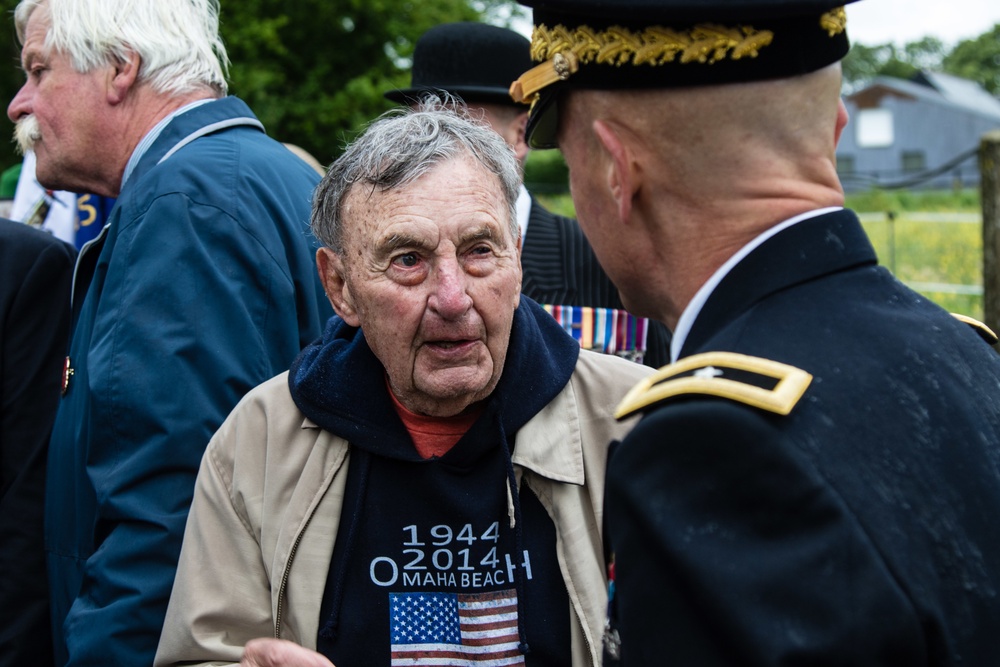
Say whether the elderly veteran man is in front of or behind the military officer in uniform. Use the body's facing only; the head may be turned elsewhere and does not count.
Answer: in front

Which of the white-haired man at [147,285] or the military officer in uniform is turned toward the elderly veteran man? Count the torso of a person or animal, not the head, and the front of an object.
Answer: the military officer in uniform

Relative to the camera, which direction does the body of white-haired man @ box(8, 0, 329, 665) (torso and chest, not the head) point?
to the viewer's left

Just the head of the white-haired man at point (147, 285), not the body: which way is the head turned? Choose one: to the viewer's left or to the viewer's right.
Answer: to the viewer's left

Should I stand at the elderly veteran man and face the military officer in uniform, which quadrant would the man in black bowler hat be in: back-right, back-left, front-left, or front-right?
back-left

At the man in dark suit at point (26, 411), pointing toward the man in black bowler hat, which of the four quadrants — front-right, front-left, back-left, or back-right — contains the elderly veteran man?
front-right

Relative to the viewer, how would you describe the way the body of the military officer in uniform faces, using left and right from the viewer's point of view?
facing away from the viewer and to the left of the viewer

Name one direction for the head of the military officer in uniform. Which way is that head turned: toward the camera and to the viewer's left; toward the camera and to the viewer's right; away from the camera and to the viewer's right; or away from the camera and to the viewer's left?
away from the camera and to the viewer's left

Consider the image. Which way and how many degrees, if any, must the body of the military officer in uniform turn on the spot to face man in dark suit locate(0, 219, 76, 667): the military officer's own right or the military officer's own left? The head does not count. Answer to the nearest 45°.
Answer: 0° — they already face them

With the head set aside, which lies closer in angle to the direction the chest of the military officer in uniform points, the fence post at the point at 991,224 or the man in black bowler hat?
the man in black bowler hat

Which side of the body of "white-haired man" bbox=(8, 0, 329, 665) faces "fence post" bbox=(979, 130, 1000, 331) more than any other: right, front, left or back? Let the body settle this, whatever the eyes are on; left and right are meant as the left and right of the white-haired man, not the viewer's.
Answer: back

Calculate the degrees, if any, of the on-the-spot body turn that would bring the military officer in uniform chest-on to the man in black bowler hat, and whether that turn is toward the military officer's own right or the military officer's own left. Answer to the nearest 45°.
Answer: approximately 45° to the military officer's own right

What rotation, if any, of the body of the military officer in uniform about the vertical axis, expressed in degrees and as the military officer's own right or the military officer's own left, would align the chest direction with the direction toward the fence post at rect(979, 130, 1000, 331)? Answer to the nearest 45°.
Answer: approximately 45° to the military officer's own right

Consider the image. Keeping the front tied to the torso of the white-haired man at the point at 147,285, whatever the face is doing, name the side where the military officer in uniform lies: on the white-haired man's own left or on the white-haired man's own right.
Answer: on the white-haired man's own left

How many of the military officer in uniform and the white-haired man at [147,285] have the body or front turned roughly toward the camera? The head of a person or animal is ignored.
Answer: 0
